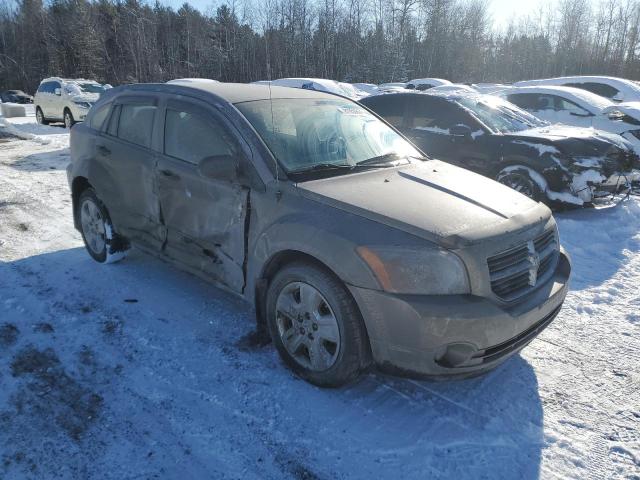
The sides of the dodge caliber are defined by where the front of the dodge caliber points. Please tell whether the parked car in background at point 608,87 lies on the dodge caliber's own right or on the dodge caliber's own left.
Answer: on the dodge caliber's own left

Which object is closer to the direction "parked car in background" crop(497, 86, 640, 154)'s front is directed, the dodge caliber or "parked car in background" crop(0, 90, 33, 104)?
the dodge caliber

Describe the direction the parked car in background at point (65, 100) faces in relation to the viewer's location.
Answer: facing the viewer and to the right of the viewer

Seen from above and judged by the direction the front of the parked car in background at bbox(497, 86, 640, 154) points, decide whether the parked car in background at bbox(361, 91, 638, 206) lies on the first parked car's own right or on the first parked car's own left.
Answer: on the first parked car's own right

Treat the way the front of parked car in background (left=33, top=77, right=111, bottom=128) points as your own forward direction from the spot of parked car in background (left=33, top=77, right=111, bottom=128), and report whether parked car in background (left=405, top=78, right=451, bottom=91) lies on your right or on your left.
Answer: on your left

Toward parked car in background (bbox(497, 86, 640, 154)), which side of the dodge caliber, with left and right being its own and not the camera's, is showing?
left

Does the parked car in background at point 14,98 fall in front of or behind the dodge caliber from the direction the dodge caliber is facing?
behind

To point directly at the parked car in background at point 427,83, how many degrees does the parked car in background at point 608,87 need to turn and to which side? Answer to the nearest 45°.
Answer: approximately 180°
